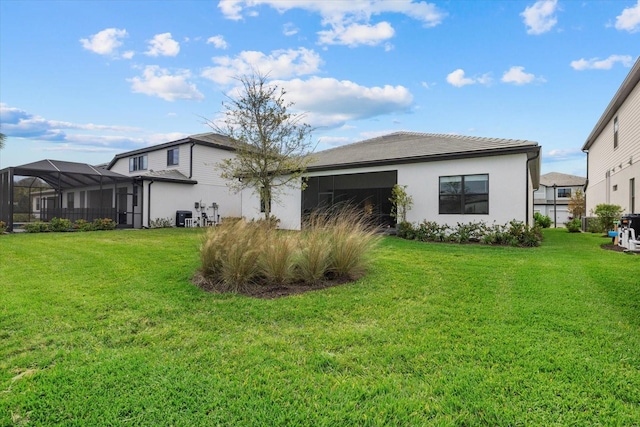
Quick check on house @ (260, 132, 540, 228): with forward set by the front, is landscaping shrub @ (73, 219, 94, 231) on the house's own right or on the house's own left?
on the house's own left

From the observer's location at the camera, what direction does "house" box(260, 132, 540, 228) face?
facing away from the viewer
